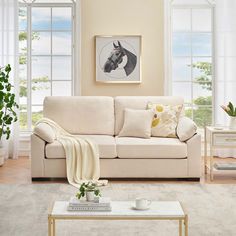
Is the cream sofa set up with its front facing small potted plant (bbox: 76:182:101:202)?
yes

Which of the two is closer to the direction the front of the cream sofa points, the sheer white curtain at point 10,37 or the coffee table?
the coffee table

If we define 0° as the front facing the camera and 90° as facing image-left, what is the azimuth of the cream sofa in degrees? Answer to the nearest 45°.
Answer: approximately 0°

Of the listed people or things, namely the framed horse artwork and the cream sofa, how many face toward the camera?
2

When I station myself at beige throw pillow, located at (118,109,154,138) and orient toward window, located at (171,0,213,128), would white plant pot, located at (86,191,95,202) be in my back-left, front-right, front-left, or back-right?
back-right

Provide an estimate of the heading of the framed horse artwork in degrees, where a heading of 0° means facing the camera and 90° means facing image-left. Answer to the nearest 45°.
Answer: approximately 0°

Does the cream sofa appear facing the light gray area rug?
yes

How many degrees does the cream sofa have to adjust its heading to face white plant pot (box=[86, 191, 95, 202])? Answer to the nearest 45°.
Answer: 0° — it already faces it
